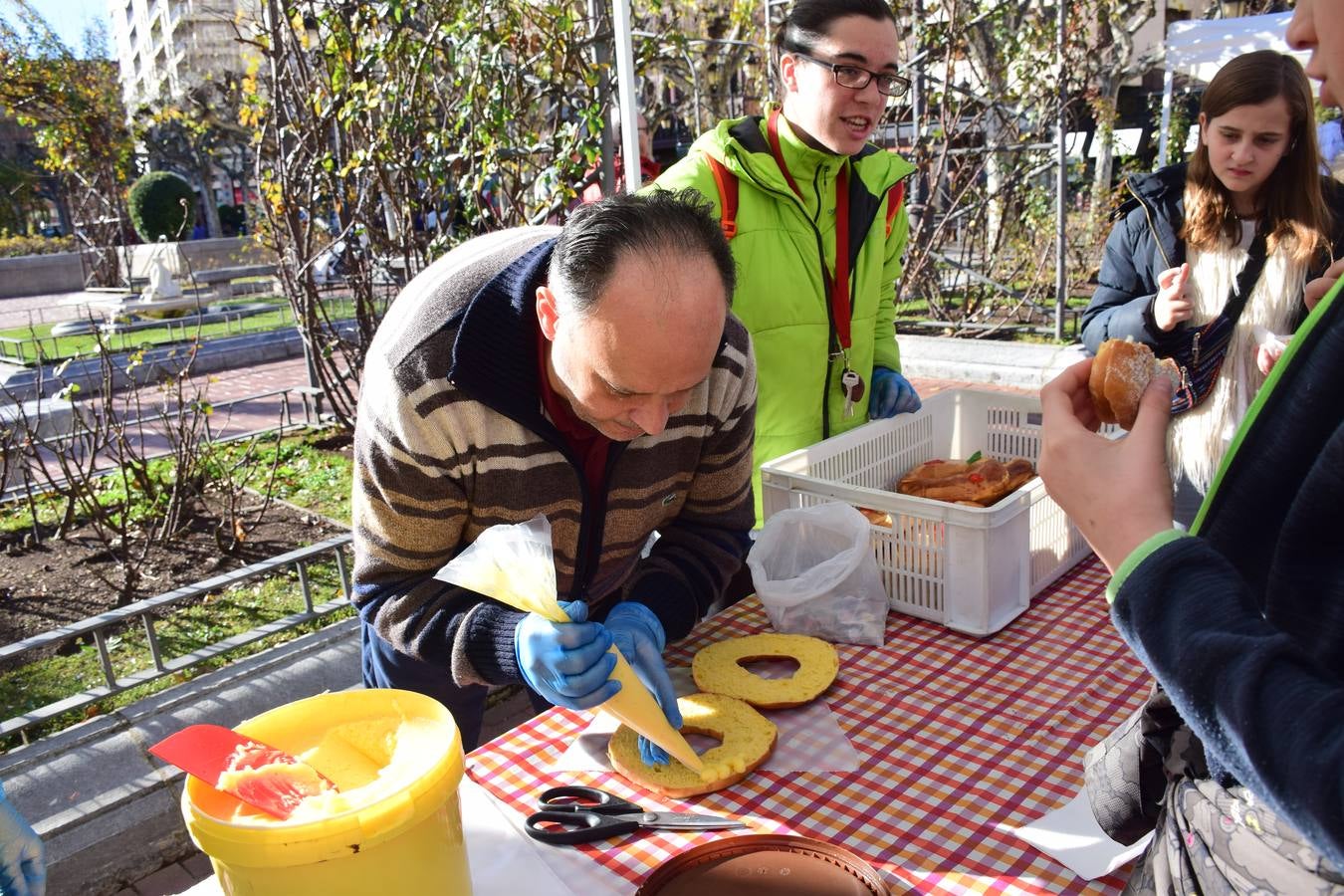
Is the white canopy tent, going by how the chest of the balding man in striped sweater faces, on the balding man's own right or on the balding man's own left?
on the balding man's own left

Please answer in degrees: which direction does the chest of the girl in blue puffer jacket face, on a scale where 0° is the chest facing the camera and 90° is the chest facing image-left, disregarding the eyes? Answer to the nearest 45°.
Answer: approximately 0°

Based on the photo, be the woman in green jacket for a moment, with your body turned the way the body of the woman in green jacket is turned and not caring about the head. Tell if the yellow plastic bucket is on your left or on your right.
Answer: on your right

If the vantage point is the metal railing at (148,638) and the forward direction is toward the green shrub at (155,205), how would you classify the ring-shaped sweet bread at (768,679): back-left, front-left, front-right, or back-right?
back-right

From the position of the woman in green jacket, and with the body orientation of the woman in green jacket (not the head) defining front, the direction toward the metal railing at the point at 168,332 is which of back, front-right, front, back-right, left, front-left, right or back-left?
back

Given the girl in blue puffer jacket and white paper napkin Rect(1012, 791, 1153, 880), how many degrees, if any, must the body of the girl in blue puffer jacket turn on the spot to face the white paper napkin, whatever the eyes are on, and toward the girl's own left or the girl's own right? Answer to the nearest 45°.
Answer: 0° — they already face it

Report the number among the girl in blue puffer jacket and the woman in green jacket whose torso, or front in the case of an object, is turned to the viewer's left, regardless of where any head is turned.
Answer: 0

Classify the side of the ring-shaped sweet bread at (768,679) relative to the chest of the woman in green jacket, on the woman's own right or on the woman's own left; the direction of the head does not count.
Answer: on the woman's own right

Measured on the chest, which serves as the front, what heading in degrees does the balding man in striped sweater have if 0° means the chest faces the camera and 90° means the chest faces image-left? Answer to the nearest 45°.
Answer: approximately 315°

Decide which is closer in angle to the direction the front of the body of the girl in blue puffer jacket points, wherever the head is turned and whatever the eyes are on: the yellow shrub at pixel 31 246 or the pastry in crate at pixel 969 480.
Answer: the pastry in crate

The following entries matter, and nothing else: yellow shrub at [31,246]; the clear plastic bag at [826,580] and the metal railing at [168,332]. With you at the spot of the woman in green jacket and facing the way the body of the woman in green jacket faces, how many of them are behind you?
2

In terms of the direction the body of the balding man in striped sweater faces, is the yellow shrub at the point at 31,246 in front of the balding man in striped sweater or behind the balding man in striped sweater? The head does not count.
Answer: behind

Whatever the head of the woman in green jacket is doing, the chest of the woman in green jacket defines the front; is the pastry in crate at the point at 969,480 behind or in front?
in front

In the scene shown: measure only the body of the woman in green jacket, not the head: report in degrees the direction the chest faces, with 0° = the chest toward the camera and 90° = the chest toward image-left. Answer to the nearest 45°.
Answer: approximately 315°

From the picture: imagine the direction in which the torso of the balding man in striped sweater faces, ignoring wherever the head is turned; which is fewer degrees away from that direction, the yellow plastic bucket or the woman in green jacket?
the yellow plastic bucket

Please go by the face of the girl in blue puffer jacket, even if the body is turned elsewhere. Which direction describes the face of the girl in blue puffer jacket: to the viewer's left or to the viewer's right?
to the viewer's left

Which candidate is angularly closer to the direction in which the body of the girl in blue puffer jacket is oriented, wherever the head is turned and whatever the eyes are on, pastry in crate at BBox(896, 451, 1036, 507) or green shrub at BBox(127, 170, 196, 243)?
the pastry in crate
